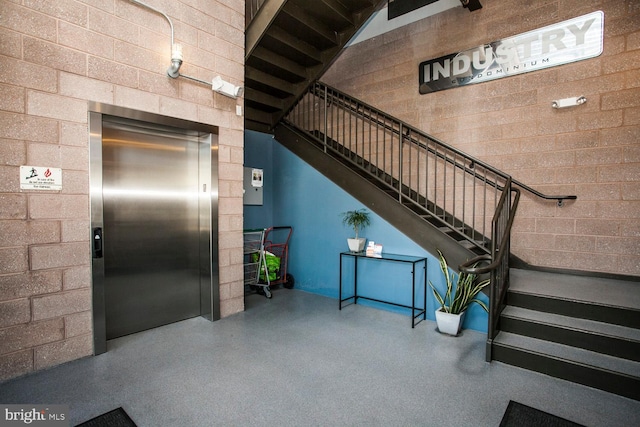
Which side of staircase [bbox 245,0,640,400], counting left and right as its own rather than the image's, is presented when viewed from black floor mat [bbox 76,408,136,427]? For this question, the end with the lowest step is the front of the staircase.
front

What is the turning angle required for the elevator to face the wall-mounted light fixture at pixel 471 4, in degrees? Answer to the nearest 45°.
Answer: approximately 45° to its left

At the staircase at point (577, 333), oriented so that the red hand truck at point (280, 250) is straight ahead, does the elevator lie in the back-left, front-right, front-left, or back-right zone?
front-left

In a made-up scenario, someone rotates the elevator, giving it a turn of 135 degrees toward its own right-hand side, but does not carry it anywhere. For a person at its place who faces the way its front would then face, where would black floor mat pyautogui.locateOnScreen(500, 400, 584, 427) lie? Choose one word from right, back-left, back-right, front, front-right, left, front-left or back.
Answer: back-left

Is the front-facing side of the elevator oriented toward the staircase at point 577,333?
yes

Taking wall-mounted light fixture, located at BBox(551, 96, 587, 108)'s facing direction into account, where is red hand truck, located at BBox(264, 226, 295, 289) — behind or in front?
in front

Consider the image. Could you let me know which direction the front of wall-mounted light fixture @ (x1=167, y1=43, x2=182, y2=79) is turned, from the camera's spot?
facing the viewer and to the right of the viewer

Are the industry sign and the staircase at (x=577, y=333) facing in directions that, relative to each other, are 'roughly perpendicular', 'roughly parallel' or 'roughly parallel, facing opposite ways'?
roughly parallel

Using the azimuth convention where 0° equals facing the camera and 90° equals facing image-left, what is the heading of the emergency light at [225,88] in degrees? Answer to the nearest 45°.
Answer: approximately 315°

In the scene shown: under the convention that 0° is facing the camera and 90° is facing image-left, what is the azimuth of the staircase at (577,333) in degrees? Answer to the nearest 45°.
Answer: approximately 45°

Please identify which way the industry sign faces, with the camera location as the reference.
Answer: facing the viewer and to the left of the viewer

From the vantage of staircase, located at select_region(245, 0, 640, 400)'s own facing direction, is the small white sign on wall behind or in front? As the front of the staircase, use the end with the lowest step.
in front

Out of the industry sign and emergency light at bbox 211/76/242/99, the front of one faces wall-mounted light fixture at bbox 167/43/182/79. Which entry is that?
the industry sign
